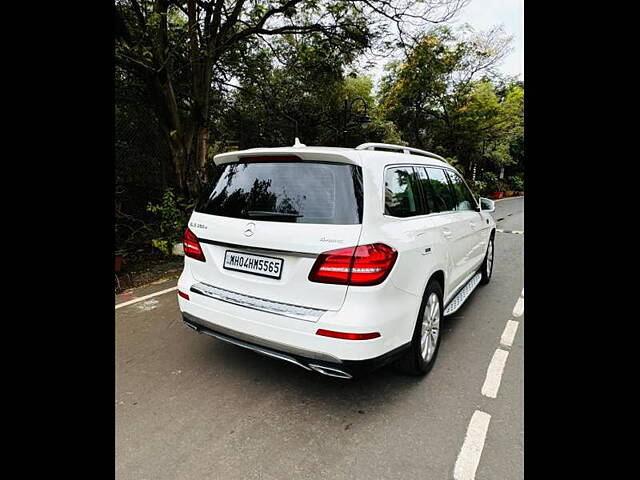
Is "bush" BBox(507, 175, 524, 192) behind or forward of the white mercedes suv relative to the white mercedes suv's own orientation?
forward

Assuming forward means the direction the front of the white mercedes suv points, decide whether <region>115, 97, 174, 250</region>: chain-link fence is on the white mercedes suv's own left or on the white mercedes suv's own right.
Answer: on the white mercedes suv's own left

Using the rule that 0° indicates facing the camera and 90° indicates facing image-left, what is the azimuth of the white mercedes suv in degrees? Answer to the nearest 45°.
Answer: approximately 225°
